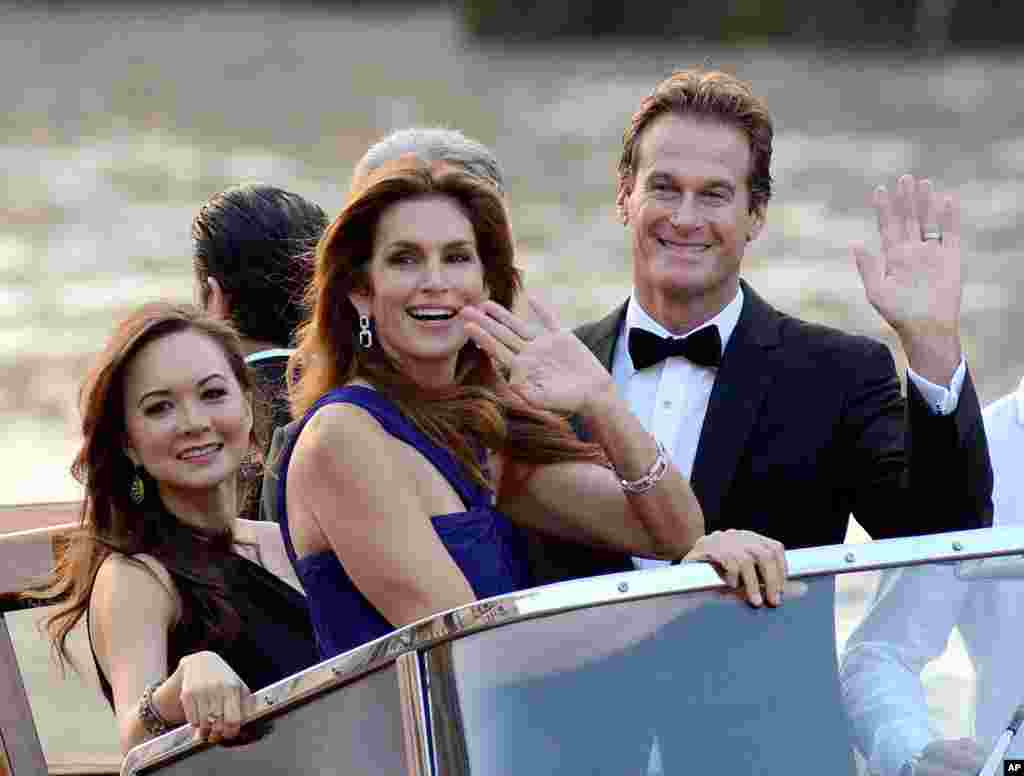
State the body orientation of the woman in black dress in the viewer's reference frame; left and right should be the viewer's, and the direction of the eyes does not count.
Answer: facing the viewer and to the right of the viewer

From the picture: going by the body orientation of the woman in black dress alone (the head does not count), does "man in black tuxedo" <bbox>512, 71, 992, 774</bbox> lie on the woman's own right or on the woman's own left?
on the woman's own left

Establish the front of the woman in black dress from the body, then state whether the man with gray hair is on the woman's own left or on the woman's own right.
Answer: on the woman's own left

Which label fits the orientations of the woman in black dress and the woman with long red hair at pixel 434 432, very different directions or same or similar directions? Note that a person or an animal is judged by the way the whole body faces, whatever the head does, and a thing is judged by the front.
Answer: same or similar directions

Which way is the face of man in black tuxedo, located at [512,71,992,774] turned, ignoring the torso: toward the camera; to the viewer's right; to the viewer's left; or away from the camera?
toward the camera

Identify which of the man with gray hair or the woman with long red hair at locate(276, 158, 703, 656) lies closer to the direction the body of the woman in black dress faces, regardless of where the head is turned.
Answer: the woman with long red hair

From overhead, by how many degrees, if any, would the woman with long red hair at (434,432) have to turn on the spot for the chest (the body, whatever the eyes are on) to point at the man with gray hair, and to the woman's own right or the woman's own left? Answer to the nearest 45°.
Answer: approximately 135° to the woman's own left

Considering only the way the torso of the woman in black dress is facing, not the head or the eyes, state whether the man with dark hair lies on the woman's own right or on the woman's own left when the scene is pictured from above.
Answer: on the woman's own left

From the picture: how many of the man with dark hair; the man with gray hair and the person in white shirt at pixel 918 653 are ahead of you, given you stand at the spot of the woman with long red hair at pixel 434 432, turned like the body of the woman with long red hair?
1
